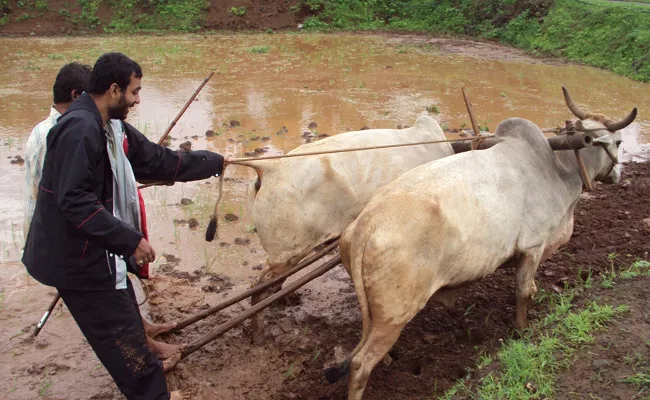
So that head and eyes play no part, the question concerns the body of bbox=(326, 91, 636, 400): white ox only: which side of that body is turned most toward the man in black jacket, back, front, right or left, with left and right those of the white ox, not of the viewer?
back

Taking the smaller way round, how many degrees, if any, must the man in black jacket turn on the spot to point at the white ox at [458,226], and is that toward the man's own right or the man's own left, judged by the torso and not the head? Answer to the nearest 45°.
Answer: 0° — they already face it

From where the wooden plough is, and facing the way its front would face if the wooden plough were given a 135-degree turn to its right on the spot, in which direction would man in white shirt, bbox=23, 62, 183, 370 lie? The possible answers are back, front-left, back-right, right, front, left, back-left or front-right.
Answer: right

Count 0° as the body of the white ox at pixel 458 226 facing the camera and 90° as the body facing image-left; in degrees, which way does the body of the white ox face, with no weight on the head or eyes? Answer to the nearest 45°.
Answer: approximately 225°

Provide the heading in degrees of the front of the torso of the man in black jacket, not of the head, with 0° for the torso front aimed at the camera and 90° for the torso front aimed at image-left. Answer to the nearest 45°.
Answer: approximately 270°

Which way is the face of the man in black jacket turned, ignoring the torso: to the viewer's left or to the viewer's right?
to the viewer's right

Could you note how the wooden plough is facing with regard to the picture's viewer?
facing away from the viewer and to the right of the viewer
